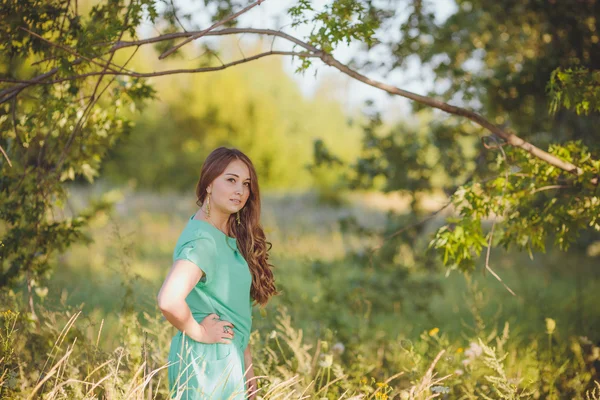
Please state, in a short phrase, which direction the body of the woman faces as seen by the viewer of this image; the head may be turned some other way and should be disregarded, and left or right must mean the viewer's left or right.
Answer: facing the viewer and to the right of the viewer

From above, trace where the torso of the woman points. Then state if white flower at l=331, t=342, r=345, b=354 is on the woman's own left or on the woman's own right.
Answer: on the woman's own left
